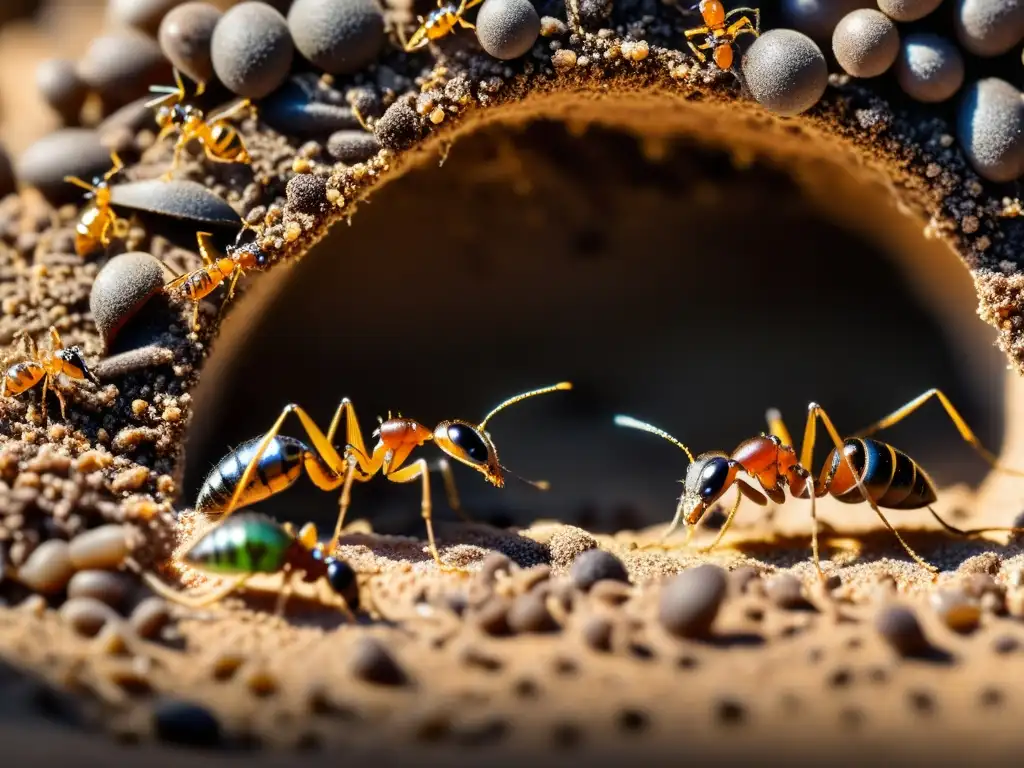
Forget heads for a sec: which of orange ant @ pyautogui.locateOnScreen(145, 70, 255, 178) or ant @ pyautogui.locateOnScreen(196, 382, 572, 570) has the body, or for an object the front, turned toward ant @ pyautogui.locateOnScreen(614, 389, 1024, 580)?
ant @ pyautogui.locateOnScreen(196, 382, 572, 570)

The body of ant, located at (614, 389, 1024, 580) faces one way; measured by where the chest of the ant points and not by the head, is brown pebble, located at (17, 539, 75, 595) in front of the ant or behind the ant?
in front

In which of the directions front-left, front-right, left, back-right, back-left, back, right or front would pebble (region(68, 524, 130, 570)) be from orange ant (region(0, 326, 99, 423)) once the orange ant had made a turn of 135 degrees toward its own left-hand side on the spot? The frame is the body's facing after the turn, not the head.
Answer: back-left

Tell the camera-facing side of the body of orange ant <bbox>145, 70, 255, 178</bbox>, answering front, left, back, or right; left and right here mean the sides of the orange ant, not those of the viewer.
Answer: left

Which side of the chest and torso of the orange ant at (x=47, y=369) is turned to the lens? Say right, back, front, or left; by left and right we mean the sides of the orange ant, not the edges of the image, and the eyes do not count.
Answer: right

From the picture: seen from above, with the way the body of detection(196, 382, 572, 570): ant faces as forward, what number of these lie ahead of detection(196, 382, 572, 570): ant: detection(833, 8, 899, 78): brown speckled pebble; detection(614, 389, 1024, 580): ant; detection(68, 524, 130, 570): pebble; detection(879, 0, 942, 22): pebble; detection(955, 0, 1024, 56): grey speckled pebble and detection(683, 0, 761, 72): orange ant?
5

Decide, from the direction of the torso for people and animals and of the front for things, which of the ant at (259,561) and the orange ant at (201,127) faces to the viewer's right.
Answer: the ant

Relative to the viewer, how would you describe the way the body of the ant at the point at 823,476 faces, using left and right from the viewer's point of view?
facing to the left of the viewer

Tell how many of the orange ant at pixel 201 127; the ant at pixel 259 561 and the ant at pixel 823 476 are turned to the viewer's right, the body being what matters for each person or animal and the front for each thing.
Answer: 1

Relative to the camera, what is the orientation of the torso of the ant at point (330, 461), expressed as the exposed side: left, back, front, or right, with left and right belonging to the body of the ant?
right

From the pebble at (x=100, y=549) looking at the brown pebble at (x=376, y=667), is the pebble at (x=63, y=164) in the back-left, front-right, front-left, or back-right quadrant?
back-left

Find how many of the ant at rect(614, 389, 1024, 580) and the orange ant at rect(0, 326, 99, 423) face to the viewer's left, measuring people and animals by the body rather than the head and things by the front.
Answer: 1

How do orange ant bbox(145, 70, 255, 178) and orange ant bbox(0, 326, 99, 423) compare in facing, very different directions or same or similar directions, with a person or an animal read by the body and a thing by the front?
very different directions

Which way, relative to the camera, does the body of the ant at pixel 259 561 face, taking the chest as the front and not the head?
to the viewer's right

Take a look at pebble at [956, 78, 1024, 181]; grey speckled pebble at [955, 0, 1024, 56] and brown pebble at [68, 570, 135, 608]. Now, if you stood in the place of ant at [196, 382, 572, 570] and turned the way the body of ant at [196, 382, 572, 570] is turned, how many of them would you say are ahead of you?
2
